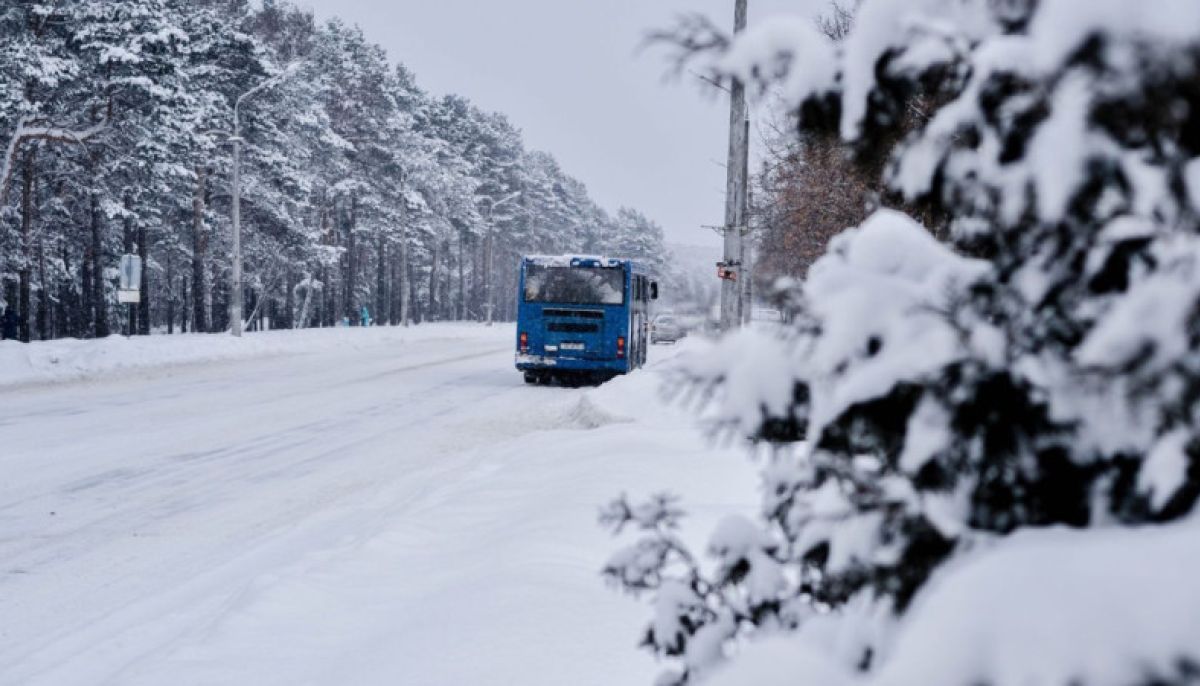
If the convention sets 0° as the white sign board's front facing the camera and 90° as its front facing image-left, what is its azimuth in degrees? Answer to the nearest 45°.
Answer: approximately 0°

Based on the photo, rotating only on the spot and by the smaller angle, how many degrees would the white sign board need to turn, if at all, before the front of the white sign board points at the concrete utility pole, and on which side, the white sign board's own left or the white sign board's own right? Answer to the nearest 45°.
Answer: approximately 45° to the white sign board's own left

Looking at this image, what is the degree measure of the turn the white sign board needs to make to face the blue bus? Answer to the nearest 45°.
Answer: approximately 45° to its left

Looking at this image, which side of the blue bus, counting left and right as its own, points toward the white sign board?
left

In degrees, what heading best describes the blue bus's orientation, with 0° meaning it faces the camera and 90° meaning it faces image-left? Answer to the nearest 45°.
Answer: approximately 180°

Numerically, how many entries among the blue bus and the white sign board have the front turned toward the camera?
1
